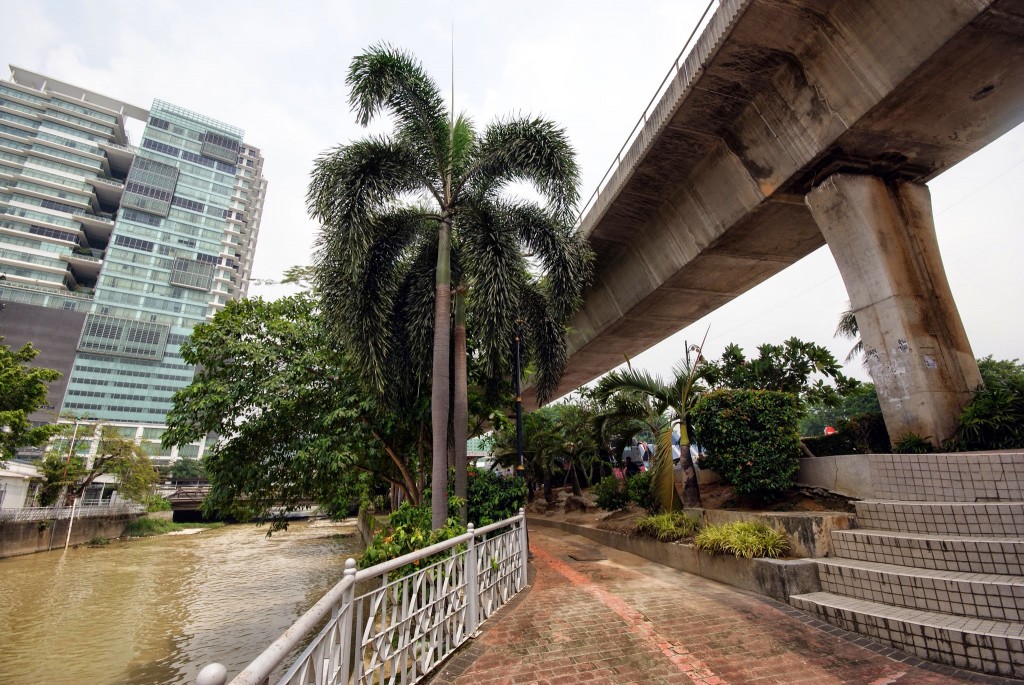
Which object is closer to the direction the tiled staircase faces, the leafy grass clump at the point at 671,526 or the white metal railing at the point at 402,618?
the white metal railing

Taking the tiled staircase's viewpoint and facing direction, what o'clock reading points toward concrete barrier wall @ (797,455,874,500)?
The concrete barrier wall is roughly at 4 o'clock from the tiled staircase.

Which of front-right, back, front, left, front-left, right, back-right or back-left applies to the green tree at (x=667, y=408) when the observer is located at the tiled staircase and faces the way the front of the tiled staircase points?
right

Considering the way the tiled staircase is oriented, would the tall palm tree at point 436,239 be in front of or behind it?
in front

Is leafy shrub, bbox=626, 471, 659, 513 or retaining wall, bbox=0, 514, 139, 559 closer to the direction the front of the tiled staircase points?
the retaining wall

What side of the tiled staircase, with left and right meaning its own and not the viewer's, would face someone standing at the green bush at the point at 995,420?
back

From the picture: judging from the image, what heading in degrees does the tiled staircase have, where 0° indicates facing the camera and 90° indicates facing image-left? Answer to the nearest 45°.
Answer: approximately 45°

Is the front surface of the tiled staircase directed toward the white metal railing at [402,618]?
yes

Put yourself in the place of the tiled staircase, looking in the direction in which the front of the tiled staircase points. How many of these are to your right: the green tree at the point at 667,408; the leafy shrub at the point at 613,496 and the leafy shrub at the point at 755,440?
3

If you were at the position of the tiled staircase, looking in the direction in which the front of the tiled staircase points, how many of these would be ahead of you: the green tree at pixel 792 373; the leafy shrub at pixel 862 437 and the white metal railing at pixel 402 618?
1

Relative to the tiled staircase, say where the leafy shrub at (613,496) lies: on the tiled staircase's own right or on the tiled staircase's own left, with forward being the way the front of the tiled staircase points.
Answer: on the tiled staircase's own right
